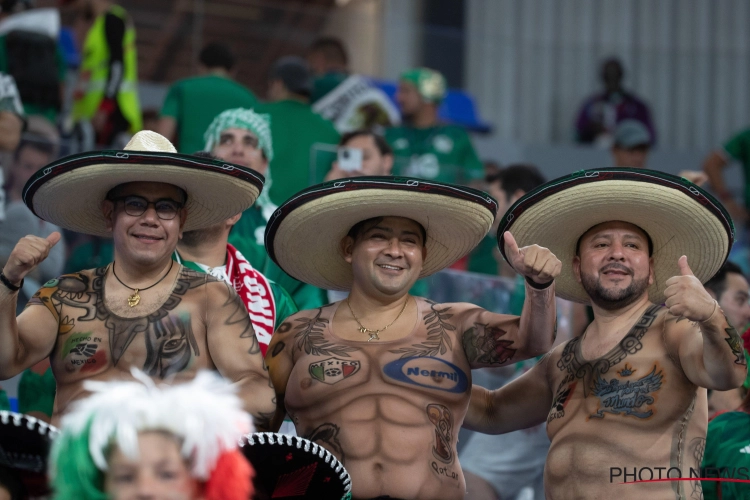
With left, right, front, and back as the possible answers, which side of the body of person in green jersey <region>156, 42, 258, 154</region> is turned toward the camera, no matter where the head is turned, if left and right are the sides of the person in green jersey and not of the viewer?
back

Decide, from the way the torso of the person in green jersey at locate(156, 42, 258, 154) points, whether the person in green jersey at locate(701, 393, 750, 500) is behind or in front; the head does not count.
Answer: behind

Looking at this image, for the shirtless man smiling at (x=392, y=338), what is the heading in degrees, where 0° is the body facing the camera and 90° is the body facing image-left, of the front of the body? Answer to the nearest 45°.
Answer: approximately 0°

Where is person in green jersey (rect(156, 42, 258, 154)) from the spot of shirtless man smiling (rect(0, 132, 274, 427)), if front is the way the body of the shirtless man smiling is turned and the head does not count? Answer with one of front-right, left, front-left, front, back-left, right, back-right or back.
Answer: back

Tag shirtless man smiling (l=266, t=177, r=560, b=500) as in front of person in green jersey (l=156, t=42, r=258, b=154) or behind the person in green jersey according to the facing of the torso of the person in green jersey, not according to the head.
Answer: behind

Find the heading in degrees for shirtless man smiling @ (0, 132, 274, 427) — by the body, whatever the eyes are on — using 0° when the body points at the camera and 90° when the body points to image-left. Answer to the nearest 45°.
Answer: approximately 0°

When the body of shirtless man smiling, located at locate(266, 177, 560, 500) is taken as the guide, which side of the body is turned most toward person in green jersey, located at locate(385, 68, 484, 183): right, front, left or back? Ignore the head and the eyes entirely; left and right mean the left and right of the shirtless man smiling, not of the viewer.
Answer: back

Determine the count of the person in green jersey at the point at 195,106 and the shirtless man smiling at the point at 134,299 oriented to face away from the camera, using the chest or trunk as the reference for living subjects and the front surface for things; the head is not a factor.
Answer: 1

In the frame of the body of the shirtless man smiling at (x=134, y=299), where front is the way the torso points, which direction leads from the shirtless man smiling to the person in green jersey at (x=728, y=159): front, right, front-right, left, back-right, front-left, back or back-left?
back-left
